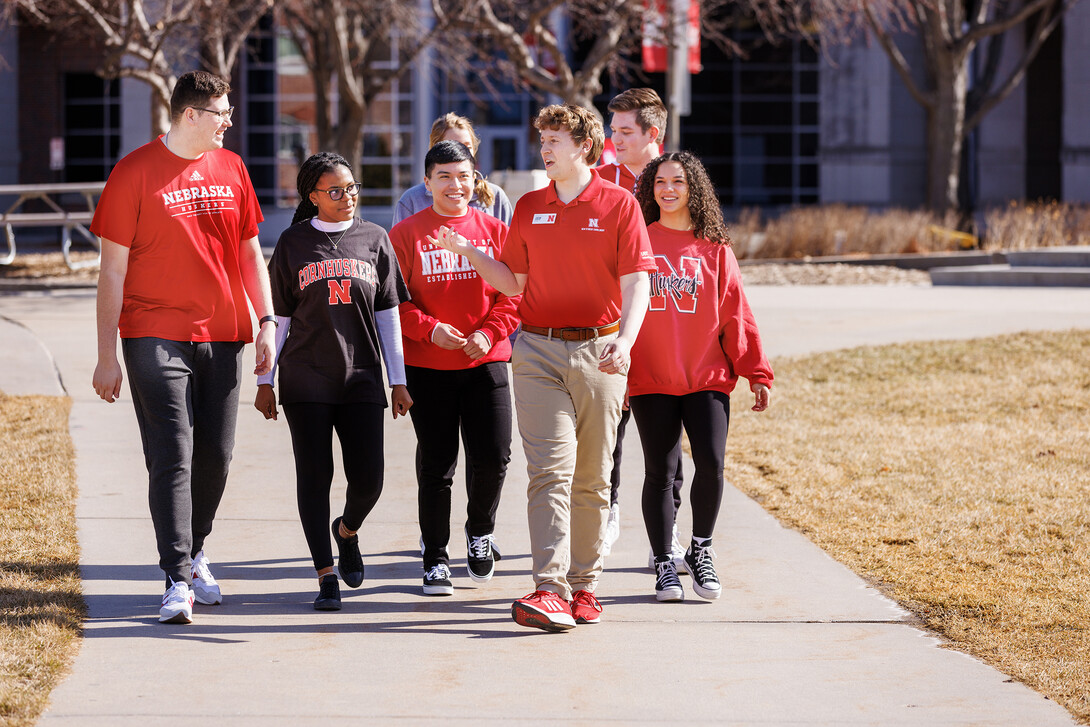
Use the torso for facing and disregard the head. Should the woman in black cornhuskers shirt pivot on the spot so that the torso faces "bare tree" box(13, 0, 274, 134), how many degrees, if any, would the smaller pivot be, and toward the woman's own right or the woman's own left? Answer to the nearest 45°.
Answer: approximately 180°

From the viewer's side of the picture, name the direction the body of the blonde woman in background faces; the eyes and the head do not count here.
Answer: toward the camera

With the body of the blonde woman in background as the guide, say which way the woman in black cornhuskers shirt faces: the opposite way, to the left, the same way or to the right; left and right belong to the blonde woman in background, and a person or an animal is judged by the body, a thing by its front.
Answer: the same way

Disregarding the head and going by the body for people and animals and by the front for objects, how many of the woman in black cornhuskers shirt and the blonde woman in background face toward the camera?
2

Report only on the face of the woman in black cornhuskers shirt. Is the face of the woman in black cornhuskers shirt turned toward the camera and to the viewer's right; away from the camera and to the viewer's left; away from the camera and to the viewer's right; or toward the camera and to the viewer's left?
toward the camera and to the viewer's right

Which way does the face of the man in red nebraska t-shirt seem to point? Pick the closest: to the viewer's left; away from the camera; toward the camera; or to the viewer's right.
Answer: to the viewer's right

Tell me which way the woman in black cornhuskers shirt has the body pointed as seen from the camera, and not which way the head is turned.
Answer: toward the camera

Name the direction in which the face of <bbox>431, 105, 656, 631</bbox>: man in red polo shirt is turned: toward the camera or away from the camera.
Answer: toward the camera

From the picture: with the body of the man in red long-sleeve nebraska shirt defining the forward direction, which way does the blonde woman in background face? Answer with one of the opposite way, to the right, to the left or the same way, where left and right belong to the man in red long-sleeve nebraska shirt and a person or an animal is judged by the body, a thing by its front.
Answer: the same way

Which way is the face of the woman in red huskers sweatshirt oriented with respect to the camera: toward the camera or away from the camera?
toward the camera

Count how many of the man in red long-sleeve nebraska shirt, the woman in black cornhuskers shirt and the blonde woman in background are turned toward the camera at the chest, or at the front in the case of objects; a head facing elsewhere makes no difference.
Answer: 3

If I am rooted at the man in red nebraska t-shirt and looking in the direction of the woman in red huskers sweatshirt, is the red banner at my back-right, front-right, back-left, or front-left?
front-left
